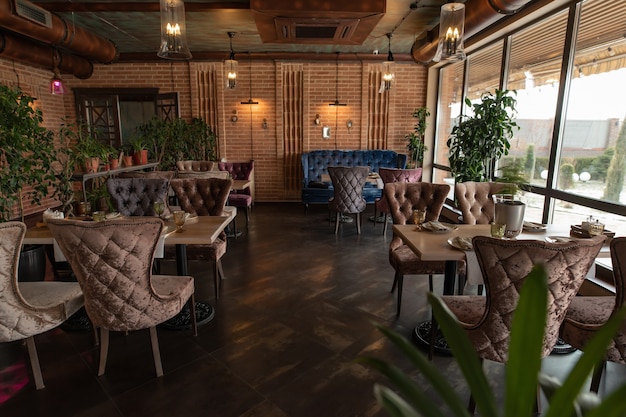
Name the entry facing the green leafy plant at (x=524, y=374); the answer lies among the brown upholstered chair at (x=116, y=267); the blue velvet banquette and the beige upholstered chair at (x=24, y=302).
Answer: the blue velvet banquette

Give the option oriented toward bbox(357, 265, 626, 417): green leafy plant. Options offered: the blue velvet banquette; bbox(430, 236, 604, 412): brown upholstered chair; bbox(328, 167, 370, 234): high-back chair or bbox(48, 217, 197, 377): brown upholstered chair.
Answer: the blue velvet banquette

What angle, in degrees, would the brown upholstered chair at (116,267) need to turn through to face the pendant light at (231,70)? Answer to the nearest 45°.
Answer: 0° — it already faces it

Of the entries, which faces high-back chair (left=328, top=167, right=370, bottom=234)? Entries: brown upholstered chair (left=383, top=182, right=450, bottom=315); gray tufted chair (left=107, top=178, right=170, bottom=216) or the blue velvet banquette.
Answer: the blue velvet banquette

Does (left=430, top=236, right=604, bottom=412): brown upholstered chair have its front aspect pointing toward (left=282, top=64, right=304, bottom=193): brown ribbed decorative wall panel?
yes
